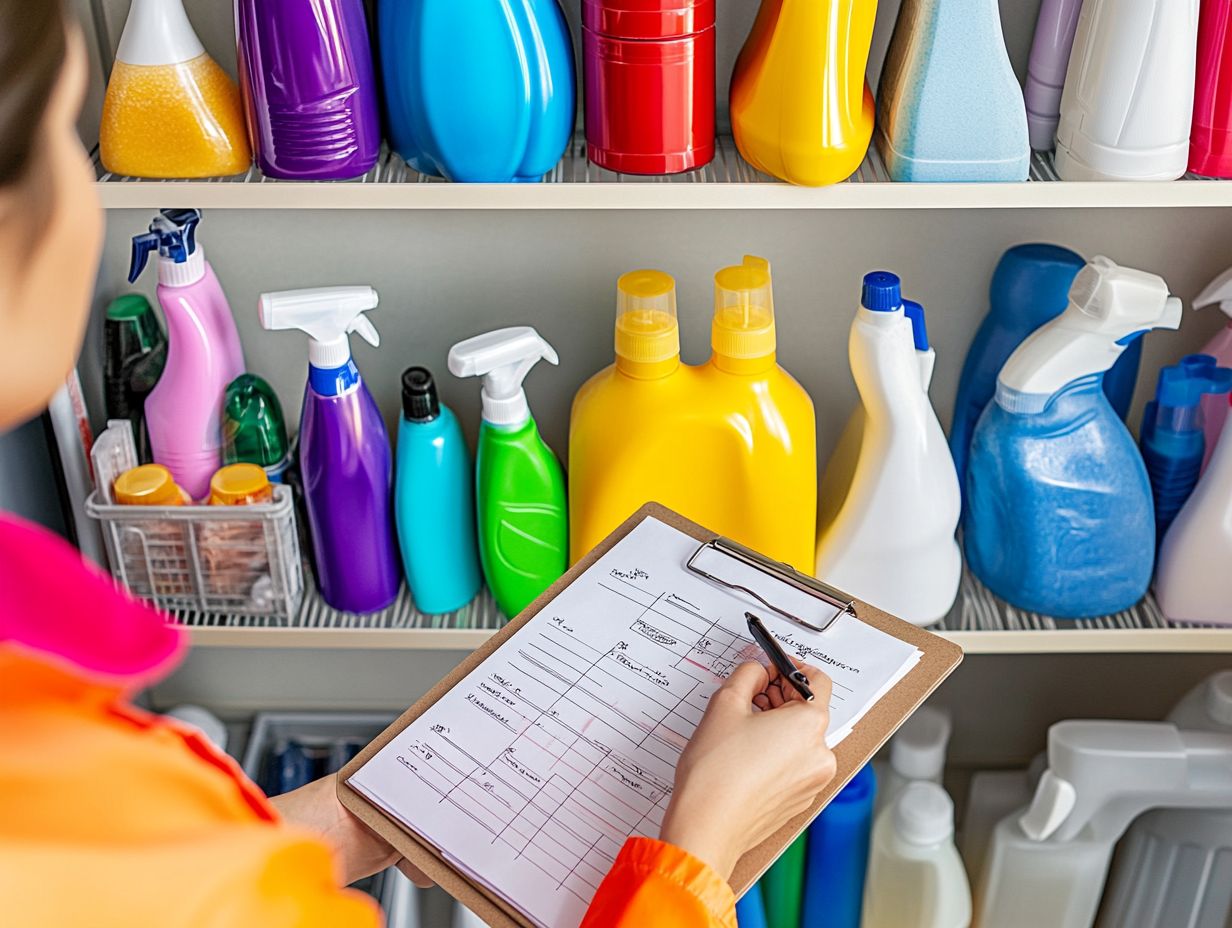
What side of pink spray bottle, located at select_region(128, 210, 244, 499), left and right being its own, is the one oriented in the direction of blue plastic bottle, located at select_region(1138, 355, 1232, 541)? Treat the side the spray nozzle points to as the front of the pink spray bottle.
back

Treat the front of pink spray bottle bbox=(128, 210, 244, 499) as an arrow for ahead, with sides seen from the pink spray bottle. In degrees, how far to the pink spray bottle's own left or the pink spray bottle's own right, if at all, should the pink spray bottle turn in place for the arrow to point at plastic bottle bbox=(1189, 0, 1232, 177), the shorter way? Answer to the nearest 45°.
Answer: approximately 135° to the pink spray bottle's own left

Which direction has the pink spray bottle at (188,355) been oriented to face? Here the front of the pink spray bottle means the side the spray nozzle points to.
to the viewer's left
